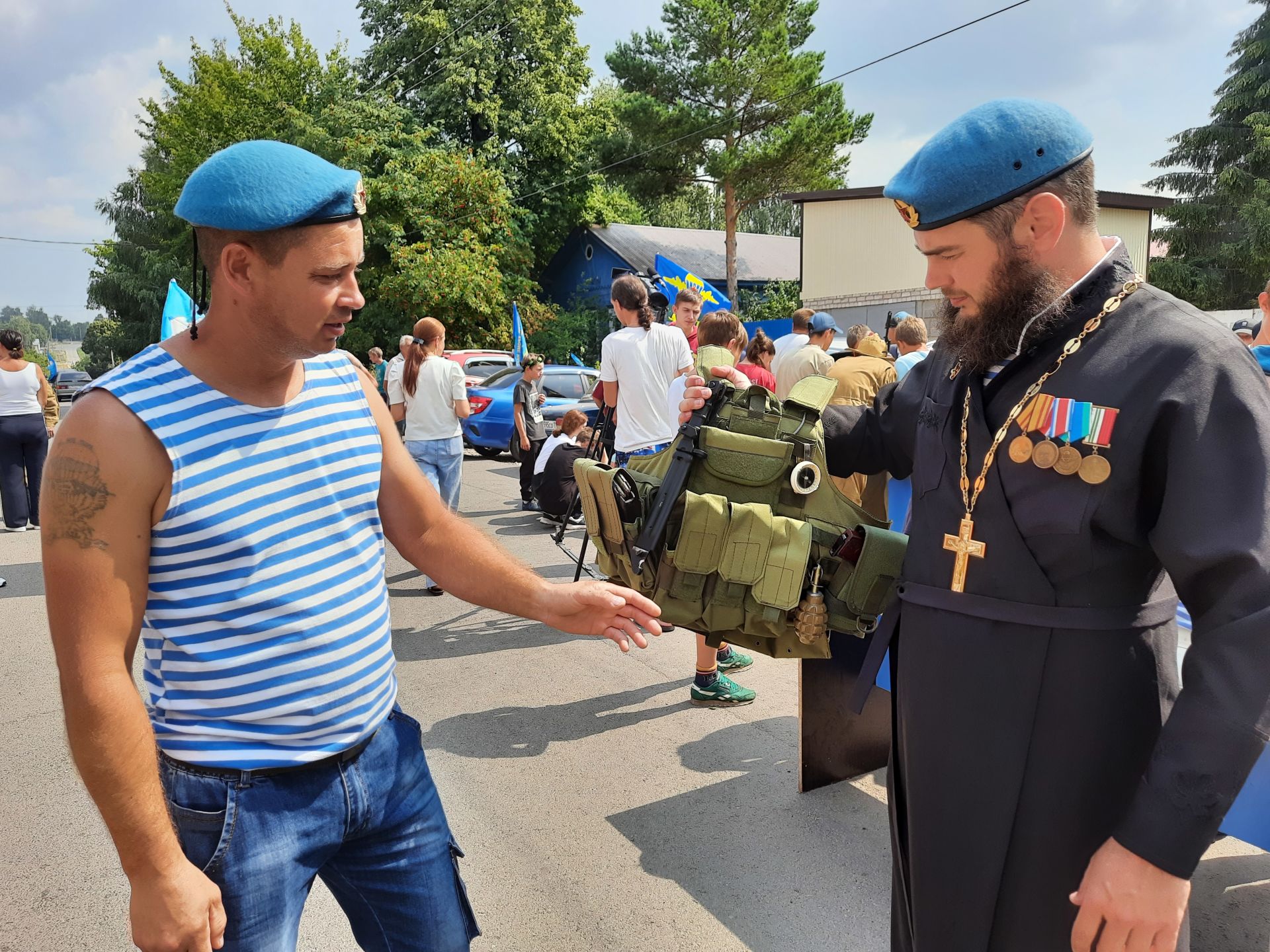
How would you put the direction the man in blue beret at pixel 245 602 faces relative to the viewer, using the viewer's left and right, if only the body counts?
facing the viewer and to the right of the viewer

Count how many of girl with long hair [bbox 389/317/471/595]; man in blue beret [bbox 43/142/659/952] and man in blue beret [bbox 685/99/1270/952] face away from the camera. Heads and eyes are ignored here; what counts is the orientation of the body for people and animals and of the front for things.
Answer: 1

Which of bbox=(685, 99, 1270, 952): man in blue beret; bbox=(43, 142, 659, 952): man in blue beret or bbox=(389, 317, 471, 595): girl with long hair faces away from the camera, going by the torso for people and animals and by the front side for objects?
the girl with long hair

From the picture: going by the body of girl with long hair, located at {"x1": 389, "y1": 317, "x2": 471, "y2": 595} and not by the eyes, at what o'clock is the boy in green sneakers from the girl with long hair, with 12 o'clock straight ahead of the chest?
The boy in green sneakers is roughly at 5 o'clock from the girl with long hair.

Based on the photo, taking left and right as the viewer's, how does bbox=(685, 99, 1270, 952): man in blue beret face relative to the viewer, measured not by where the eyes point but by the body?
facing the viewer and to the left of the viewer

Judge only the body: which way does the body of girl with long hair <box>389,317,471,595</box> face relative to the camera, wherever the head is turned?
away from the camera

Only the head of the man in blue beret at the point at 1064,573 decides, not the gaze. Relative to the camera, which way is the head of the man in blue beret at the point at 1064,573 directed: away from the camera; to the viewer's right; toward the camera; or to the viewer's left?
to the viewer's left

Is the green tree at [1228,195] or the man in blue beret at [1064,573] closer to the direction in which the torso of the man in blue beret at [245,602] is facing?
the man in blue beret

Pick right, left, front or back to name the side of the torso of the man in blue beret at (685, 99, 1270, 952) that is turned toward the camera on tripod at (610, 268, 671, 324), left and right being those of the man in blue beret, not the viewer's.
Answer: right

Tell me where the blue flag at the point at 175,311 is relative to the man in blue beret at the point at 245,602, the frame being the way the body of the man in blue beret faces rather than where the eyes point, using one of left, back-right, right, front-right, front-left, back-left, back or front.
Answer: back-left
